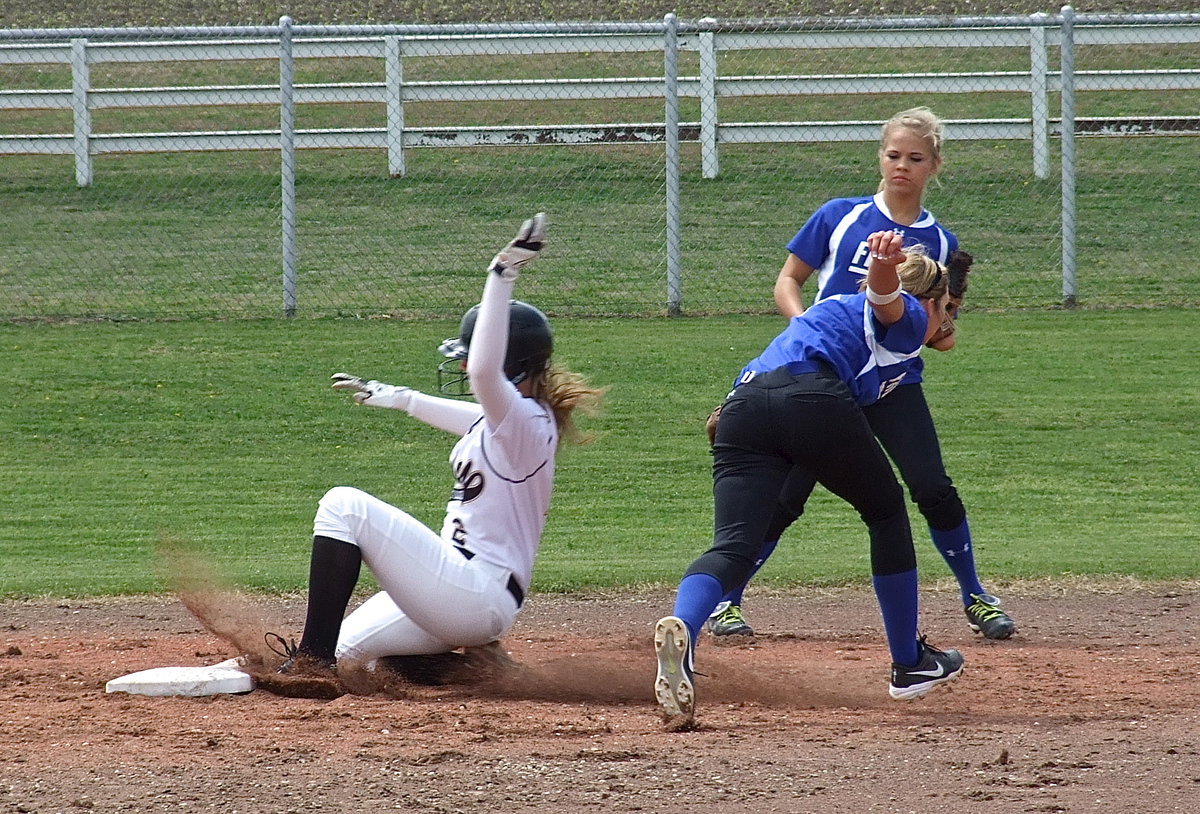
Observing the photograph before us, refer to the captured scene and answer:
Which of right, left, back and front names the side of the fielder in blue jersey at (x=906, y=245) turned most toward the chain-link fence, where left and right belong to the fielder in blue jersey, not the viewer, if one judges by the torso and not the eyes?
back

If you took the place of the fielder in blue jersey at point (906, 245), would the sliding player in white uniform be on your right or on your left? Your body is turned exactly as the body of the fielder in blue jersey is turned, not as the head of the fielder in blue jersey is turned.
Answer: on your right

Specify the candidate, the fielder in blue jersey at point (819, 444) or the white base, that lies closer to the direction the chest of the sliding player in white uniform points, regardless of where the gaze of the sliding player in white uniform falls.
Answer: the white base

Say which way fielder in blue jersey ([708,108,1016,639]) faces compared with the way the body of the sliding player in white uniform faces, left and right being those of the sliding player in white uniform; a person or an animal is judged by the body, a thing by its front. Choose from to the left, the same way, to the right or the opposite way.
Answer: to the left

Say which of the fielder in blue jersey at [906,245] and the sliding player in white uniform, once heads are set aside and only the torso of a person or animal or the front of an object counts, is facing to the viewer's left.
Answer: the sliding player in white uniform

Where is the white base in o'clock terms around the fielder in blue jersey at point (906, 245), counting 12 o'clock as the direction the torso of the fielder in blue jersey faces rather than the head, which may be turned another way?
The white base is roughly at 2 o'clock from the fielder in blue jersey.

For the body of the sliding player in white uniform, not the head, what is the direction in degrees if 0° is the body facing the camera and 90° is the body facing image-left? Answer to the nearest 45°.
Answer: approximately 90°

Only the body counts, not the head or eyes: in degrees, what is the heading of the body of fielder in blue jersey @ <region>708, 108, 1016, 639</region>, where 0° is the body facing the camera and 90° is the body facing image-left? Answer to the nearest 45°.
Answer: approximately 0°

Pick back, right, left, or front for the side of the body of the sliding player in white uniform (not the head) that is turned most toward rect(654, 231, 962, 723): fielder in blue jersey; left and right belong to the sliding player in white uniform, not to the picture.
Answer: back
